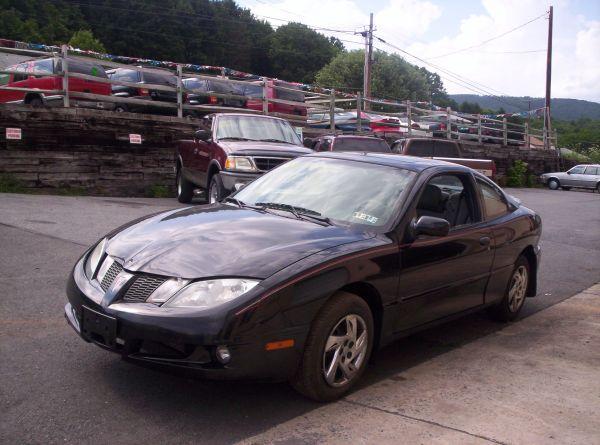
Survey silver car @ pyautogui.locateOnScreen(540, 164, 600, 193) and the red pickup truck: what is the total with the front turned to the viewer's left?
1

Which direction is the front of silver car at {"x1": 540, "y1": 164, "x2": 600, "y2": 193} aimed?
to the viewer's left

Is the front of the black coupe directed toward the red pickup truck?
no

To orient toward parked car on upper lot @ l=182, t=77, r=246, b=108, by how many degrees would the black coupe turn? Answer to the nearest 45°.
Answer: approximately 135° to its right

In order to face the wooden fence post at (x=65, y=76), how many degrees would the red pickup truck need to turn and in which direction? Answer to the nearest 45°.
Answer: approximately 180°

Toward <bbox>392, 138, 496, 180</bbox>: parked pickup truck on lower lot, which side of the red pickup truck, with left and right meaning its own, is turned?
left

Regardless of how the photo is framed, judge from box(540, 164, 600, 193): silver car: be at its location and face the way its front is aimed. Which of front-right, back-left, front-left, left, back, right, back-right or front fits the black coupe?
left

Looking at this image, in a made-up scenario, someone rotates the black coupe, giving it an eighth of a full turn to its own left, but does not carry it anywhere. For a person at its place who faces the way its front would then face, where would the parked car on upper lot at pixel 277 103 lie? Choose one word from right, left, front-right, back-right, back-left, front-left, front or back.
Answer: back

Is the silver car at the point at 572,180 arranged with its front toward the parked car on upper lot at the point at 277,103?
no
